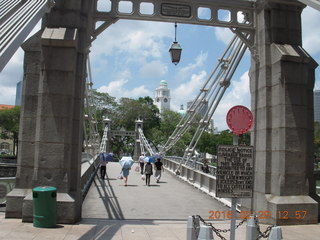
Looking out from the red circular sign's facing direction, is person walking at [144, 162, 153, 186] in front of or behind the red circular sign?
behind
